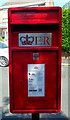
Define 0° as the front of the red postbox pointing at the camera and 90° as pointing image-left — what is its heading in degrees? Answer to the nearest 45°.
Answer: approximately 0°
